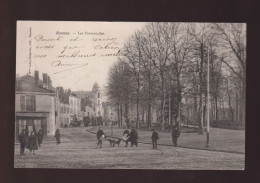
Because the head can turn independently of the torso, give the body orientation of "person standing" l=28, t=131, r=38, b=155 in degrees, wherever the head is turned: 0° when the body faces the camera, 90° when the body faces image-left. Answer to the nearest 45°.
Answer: approximately 0°

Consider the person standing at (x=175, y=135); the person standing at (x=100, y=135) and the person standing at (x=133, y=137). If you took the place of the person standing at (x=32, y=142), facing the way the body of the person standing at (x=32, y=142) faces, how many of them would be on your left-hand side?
3
